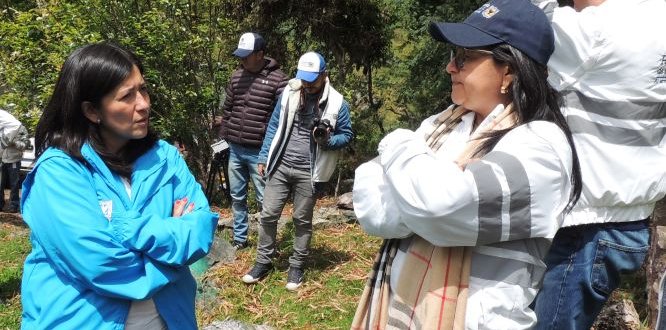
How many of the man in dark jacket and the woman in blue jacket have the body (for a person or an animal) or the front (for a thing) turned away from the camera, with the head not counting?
0

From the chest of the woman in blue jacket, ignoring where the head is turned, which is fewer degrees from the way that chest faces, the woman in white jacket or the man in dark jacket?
the woman in white jacket

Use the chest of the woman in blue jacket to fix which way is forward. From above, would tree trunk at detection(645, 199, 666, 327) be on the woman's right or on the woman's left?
on the woman's left

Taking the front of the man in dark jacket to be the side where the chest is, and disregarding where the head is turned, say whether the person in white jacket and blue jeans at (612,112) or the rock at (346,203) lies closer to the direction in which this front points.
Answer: the person in white jacket and blue jeans

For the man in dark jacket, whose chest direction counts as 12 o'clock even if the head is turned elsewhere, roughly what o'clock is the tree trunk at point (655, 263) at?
The tree trunk is roughly at 9 o'clock from the man in dark jacket.

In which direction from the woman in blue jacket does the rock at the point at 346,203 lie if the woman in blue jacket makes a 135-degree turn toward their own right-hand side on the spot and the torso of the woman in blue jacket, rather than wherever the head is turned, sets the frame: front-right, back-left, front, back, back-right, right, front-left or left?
back-right

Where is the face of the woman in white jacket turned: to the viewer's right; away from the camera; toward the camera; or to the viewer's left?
to the viewer's left

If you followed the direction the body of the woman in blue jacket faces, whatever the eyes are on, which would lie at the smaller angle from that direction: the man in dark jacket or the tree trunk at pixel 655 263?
the tree trunk

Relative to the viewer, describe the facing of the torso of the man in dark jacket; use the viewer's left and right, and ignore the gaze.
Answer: facing the viewer and to the left of the viewer

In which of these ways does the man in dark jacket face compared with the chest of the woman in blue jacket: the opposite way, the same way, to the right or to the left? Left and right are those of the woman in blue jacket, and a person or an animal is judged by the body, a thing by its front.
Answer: to the right

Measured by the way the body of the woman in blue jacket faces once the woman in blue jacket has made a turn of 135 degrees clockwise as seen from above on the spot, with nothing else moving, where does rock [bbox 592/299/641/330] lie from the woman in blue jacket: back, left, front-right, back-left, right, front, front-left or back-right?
back
